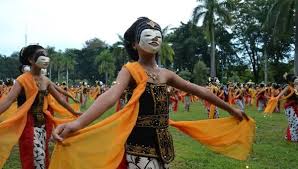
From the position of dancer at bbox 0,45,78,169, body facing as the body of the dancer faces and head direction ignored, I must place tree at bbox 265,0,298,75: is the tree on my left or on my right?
on my left

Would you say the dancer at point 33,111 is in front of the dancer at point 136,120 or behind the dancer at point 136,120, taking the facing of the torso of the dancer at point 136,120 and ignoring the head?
behind

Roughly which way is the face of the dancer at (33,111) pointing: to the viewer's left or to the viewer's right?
to the viewer's right

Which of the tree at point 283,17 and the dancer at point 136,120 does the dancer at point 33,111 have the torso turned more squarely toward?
the dancer

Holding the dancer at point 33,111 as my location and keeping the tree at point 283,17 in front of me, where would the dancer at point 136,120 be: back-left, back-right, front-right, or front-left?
back-right
